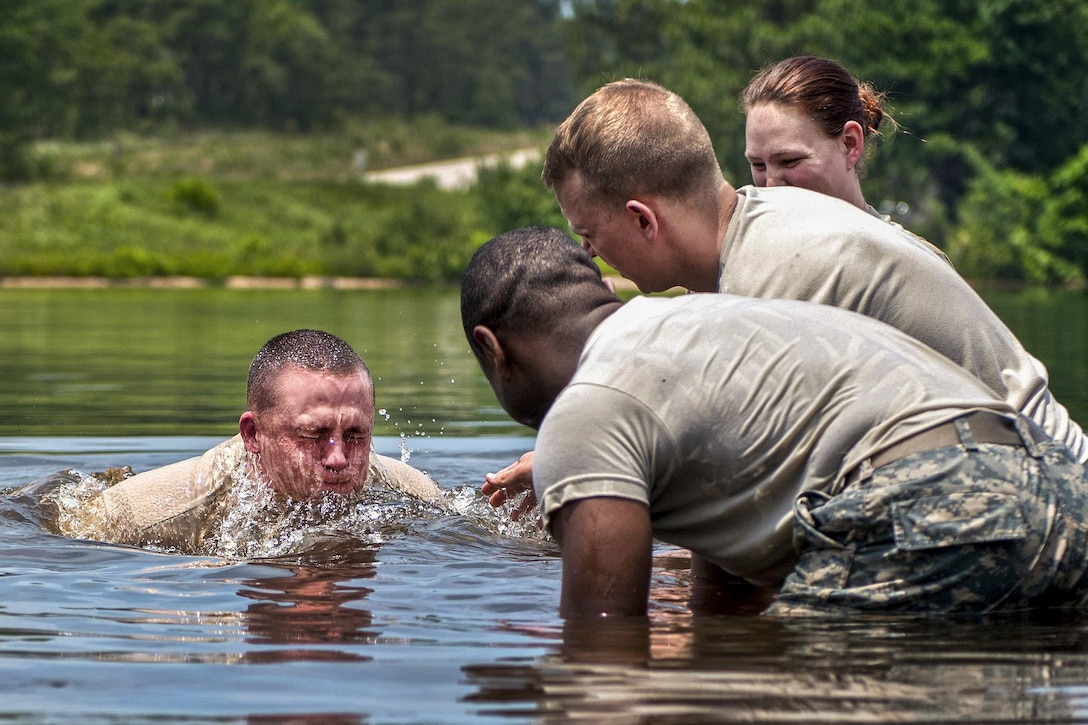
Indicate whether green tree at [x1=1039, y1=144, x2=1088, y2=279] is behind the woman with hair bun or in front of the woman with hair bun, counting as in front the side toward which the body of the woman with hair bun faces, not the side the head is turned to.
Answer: behind

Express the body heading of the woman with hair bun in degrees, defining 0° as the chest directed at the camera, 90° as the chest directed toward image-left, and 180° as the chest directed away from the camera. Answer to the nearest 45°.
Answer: approximately 45°

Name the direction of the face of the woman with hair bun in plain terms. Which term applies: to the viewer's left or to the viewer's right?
to the viewer's left
